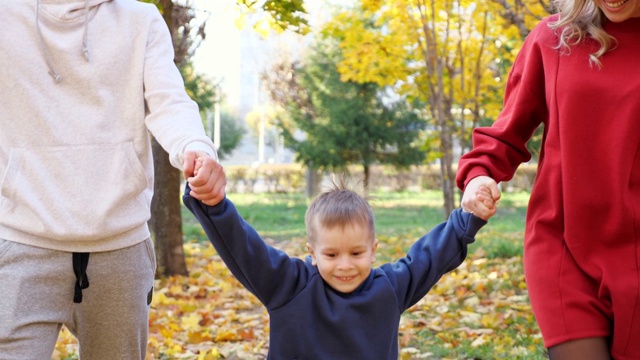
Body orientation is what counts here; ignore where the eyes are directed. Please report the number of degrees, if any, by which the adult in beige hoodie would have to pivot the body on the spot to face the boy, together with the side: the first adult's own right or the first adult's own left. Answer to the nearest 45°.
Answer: approximately 90° to the first adult's own left

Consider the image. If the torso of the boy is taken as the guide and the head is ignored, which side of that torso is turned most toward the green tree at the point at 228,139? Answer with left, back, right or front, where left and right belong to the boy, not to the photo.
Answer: back

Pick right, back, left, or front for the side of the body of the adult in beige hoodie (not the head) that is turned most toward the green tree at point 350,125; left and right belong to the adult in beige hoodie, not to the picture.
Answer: back

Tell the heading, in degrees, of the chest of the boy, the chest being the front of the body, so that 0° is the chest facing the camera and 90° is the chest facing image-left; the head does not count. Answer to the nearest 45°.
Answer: approximately 0°

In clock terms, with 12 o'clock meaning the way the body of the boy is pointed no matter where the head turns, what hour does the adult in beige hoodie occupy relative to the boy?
The adult in beige hoodie is roughly at 3 o'clock from the boy.

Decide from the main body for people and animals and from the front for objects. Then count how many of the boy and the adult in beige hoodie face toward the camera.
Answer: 2

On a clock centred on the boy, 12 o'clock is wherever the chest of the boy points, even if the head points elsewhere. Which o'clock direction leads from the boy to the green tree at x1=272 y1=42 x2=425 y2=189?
The green tree is roughly at 6 o'clock from the boy.
